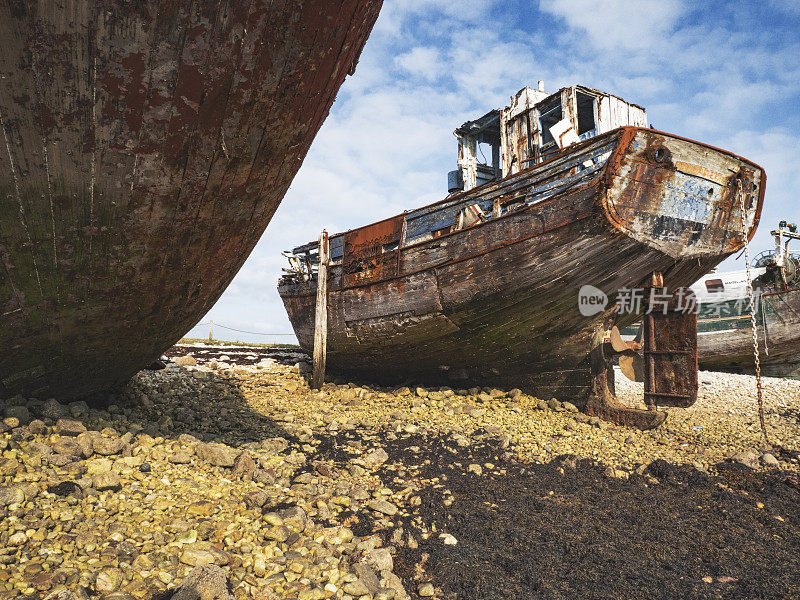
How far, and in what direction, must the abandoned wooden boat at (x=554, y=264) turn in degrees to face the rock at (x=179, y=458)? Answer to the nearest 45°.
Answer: approximately 90° to its left

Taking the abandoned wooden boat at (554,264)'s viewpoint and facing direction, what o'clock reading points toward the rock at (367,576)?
The rock is roughly at 8 o'clock from the abandoned wooden boat.

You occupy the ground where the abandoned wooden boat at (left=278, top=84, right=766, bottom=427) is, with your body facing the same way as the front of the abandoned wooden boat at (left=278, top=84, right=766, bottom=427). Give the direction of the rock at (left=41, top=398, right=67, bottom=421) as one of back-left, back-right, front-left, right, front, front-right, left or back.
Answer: left

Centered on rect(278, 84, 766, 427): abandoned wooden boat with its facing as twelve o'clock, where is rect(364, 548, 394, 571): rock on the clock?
The rock is roughly at 8 o'clock from the abandoned wooden boat.

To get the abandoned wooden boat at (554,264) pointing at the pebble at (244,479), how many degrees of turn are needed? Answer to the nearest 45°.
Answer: approximately 90° to its left

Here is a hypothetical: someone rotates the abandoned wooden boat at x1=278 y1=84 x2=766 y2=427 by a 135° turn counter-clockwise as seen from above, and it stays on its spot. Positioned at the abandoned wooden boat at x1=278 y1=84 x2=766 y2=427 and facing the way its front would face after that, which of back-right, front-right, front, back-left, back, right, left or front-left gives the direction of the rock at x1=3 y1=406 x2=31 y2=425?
front-right

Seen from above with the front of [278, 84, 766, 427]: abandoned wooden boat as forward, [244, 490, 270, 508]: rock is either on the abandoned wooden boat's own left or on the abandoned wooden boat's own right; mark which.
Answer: on the abandoned wooden boat's own left

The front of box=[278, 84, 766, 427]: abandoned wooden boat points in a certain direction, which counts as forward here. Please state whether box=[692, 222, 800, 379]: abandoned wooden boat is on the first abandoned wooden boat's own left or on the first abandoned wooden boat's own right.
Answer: on the first abandoned wooden boat's own right

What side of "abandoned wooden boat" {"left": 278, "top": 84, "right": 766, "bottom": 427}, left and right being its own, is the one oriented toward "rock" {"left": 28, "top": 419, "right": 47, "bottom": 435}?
left

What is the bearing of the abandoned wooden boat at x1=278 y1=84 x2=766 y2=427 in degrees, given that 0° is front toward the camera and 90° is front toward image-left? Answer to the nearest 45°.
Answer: approximately 135°

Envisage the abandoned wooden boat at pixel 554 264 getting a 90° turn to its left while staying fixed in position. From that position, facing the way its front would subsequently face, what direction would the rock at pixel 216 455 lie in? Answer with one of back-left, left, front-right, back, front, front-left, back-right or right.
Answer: front
